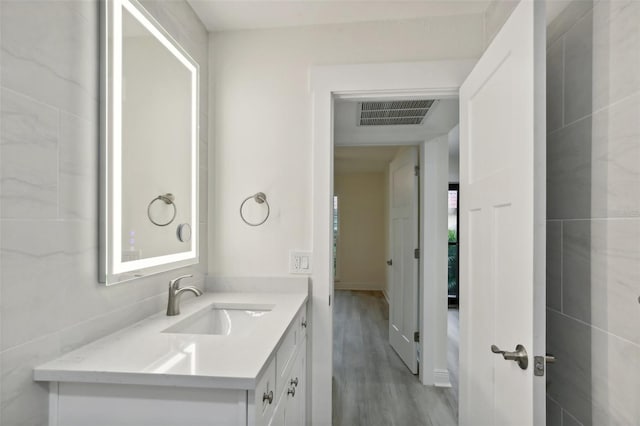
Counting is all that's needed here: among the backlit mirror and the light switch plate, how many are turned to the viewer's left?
0

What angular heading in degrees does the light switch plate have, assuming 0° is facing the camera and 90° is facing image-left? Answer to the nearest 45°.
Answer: approximately 0°

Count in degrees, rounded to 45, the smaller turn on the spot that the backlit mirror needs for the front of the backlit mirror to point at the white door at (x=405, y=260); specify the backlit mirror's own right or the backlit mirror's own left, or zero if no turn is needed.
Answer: approximately 90° to the backlit mirror's own left

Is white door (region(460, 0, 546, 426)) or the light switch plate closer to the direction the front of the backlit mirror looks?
the white door

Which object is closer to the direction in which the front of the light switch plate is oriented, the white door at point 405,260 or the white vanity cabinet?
the white vanity cabinet

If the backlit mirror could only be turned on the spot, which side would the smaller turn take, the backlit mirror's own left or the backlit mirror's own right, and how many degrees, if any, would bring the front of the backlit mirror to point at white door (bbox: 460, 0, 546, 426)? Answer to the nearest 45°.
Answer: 0° — it already faces it

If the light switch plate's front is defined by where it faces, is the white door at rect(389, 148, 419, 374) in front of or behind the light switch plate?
behind
